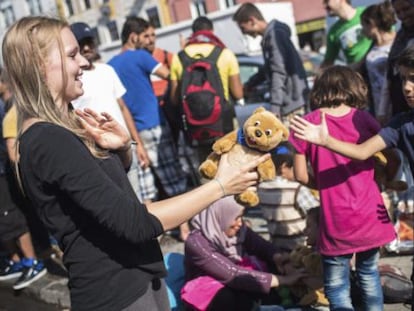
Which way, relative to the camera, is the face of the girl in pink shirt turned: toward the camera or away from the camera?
away from the camera

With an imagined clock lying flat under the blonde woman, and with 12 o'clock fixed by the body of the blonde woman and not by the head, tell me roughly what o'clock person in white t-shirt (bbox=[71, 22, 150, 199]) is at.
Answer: The person in white t-shirt is roughly at 9 o'clock from the blonde woman.

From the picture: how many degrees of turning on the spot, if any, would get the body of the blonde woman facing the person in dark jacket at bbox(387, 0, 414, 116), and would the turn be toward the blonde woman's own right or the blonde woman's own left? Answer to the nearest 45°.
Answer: approximately 45° to the blonde woman's own left

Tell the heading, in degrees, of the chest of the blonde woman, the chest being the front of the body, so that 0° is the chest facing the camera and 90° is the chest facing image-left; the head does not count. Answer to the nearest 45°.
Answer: approximately 270°

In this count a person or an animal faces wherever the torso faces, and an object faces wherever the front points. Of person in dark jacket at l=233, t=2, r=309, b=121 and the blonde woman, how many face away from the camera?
0

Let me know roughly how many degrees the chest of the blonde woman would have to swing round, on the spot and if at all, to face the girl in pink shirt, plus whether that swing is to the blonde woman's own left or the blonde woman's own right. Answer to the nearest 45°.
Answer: approximately 45° to the blonde woman's own left

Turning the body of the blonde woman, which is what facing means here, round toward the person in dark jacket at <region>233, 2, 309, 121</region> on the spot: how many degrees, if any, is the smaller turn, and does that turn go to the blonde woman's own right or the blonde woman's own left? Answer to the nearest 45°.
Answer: approximately 45° to the blonde woman's own left

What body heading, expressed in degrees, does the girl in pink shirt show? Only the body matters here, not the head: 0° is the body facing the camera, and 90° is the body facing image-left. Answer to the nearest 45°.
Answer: approximately 180°

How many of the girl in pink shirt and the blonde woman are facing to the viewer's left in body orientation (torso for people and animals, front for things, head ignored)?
0

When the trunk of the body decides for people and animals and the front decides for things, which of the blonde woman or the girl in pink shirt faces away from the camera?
the girl in pink shirt
